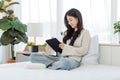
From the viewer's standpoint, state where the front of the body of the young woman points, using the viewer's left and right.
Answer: facing the viewer and to the left of the viewer

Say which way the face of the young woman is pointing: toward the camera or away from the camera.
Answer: toward the camera
